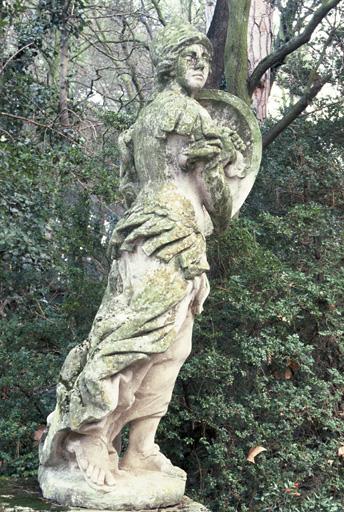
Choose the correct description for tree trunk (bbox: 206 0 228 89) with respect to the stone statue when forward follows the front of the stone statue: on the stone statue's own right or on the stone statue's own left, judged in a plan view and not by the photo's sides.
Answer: on the stone statue's own left

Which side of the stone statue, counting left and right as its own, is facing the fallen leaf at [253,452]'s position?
left

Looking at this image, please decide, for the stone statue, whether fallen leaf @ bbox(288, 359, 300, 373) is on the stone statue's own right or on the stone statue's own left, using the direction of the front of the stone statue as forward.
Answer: on the stone statue's own left

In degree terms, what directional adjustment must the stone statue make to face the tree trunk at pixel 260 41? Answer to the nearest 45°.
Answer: approximately 135° to its left

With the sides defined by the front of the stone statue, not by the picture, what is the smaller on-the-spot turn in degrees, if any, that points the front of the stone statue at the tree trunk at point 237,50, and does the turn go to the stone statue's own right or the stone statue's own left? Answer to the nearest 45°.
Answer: approximately 135° to the stone statue's own left

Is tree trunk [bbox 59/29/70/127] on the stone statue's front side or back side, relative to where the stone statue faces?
on the back side

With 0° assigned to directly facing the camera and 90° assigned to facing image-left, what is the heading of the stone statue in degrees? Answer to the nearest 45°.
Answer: approximately 315°
